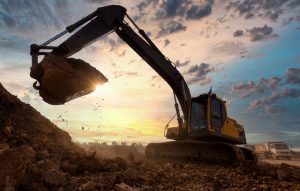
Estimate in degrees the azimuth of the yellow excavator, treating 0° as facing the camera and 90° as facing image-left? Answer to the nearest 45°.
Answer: approximately 45°

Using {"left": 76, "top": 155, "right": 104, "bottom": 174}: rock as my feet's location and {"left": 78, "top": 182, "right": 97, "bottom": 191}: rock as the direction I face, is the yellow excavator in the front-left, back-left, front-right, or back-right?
back-left
